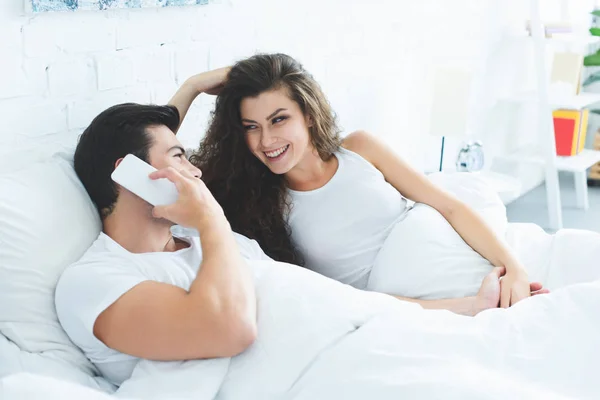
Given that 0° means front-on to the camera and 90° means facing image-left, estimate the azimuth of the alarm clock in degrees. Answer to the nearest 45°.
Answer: approximately 45°

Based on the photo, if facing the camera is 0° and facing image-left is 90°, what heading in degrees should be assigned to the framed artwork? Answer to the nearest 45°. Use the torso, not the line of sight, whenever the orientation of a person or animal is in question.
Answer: approximately 0°

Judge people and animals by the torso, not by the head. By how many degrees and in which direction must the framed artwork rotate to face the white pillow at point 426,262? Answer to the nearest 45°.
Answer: approximately 90° to its left

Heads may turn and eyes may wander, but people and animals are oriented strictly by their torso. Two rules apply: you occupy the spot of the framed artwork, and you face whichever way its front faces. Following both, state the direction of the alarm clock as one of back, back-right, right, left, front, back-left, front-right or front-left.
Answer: back-left

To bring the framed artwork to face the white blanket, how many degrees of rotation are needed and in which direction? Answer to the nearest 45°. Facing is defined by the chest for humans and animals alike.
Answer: approximately 45° to its left

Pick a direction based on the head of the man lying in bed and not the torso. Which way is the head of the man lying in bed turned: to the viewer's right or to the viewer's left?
to the viewer's right
